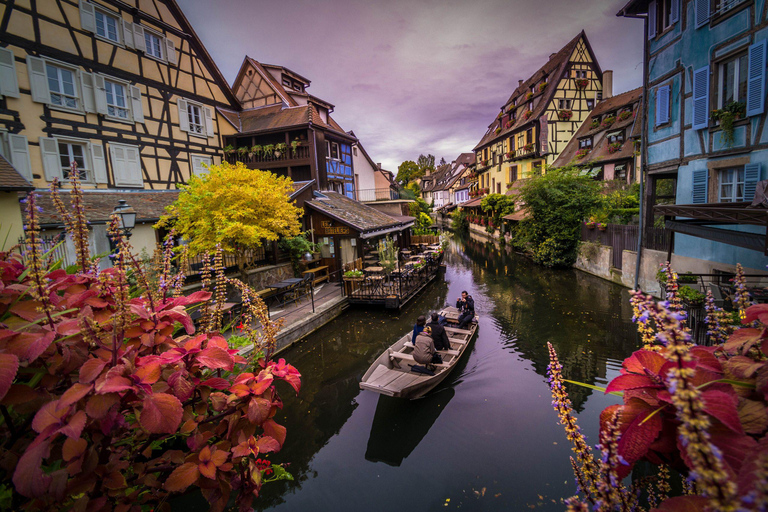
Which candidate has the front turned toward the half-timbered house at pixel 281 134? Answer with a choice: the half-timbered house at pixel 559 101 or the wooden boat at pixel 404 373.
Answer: the half-timbered house at pixel 559 101

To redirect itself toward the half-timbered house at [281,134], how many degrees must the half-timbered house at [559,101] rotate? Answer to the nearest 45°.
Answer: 0° — it already faces it

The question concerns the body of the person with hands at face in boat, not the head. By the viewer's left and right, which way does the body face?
facing the viewer and to the left of the viewer

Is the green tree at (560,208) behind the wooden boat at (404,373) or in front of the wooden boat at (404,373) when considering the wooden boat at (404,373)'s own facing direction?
behind

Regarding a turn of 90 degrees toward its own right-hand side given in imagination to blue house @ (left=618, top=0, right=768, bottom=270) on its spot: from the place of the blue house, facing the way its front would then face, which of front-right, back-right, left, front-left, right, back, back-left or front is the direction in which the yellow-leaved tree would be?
left

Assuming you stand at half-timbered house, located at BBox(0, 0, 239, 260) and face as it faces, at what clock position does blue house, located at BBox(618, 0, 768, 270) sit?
The blue house is roughly at 12 o'clock from the half-timbered house.

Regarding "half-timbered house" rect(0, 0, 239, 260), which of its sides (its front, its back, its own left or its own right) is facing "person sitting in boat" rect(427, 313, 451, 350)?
front

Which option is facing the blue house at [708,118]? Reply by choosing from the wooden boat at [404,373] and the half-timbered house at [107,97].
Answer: the half-timbered house
